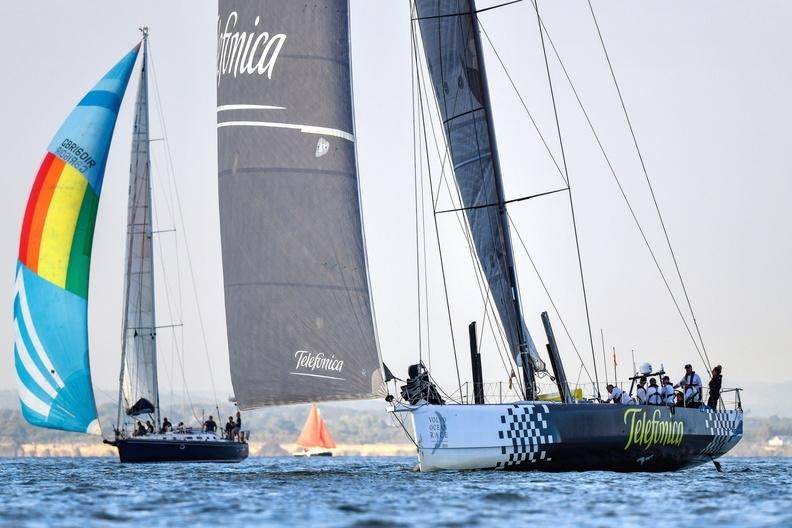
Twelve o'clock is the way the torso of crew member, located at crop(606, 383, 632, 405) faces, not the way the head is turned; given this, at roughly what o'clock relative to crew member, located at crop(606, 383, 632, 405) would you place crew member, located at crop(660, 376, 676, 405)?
crew member, located at crop(660, 376, 676, 405) is roughly at 5 o'clock from crew member, located at crop(606, 383, 632, 405).

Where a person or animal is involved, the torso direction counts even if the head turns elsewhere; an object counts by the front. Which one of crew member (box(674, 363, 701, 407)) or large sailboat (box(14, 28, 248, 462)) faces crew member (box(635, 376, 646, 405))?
crew member (box(674, 363, 701, 407))

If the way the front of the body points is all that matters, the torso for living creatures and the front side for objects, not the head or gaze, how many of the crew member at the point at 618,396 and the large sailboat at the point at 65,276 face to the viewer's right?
0

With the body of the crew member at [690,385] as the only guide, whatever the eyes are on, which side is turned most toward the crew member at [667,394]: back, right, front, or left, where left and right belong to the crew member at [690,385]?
front

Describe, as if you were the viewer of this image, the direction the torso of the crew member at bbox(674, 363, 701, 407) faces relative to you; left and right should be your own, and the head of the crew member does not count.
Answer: facing the viewer and to the left of the viewer

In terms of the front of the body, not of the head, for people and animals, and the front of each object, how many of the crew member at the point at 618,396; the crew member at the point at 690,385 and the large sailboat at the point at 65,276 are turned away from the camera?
0

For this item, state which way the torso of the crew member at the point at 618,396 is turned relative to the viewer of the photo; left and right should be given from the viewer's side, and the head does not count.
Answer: facing to the left of the viewer

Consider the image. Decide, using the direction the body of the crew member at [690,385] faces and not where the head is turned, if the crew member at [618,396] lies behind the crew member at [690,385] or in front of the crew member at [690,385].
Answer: in front

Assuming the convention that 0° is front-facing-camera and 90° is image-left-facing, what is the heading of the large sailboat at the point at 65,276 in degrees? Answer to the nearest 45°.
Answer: approximately 45°

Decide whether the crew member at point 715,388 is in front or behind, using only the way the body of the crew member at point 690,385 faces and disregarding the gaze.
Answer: behind

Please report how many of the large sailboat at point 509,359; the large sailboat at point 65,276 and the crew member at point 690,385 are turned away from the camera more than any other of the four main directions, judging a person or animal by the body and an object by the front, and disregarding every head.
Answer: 0
